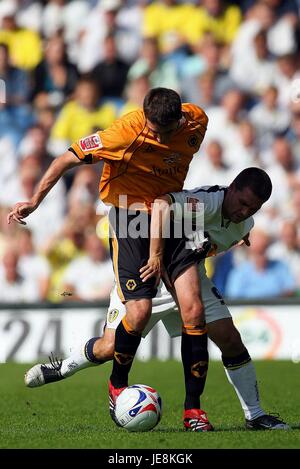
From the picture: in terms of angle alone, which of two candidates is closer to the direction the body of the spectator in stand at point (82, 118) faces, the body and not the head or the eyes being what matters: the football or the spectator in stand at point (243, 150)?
the football

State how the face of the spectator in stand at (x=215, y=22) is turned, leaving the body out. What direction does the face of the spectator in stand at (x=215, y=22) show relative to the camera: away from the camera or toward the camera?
toward the camera

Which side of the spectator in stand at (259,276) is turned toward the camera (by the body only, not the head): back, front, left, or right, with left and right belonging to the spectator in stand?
front

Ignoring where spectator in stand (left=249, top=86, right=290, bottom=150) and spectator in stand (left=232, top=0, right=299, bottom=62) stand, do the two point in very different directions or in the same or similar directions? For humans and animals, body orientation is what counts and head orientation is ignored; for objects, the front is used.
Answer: same or similar directions

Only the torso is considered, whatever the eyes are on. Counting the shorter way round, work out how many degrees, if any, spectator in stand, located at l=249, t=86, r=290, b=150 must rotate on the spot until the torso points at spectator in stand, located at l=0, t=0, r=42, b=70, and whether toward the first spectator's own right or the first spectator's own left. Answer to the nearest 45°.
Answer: approximately 90° to the first spectator's own right

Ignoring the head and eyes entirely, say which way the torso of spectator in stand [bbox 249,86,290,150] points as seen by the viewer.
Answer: toward the camera

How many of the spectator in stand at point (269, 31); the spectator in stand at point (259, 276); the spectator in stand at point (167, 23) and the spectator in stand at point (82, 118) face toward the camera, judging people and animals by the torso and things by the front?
4

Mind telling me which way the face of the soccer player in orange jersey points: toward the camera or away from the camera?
toward the camera

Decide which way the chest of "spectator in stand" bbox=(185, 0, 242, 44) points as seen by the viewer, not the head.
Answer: toward the camera

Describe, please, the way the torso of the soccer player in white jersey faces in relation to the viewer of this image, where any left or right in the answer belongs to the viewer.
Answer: facing the viewer and to the right of the viewer

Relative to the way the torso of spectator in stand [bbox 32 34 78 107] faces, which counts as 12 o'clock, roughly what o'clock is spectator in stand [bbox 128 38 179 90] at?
spectator in stand [bbox 128 38 179 90] is roughly at 10 o'clock from spectator in stand [bbox 32 34 78 107].

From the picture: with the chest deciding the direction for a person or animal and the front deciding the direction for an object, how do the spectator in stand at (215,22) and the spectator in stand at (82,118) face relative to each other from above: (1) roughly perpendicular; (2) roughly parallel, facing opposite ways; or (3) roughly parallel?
roughly parallel

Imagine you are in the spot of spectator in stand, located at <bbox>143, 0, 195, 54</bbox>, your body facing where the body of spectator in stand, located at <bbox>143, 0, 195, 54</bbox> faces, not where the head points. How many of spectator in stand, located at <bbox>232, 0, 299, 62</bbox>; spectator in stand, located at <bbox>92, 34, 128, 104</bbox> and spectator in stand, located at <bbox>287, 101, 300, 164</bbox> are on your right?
1

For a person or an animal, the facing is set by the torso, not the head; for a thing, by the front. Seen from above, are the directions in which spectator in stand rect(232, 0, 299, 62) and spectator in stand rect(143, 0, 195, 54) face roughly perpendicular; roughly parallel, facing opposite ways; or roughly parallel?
roughly parallel

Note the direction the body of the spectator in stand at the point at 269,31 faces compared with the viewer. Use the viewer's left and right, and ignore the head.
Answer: facing the viewer
